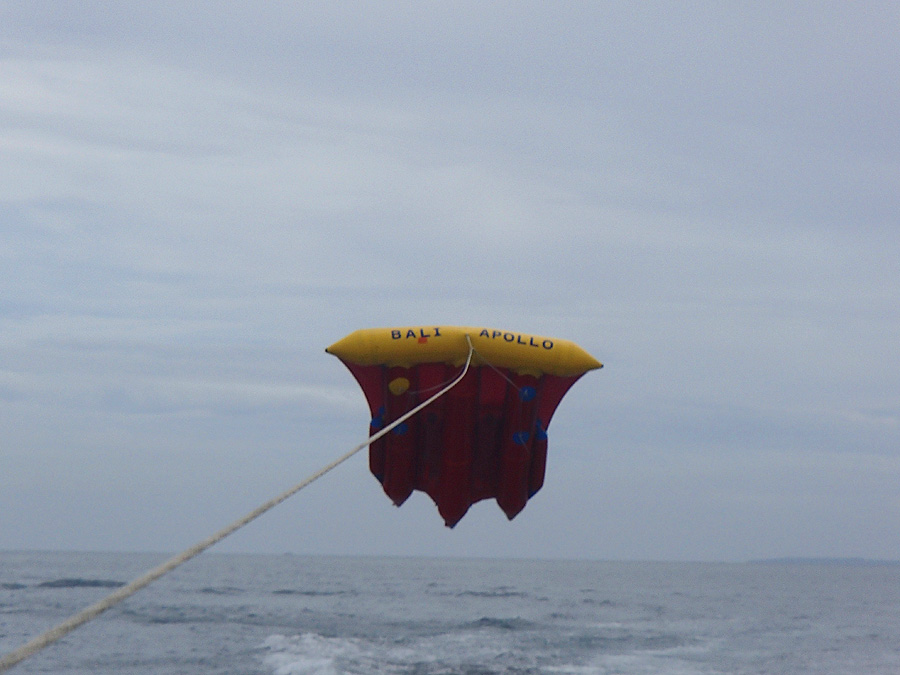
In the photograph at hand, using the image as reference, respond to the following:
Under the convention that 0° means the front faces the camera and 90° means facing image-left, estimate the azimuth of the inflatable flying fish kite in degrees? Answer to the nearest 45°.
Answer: approximately 0°

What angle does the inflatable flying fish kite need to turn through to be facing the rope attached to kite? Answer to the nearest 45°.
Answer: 0° — it already faces it
